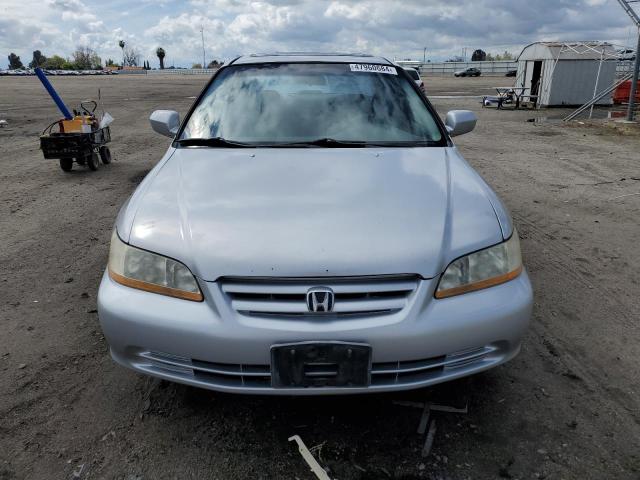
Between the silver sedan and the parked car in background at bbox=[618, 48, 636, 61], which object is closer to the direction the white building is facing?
the silver sedan

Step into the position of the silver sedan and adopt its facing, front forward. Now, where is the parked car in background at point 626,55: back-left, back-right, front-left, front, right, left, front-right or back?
back-left

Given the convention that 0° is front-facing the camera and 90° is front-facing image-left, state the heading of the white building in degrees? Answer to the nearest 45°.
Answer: approximately 45°

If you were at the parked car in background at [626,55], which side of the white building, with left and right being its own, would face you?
back

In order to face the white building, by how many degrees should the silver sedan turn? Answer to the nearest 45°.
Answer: approximately 135° to its left

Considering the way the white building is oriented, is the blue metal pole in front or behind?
in front

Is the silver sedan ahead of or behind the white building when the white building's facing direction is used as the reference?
ahead

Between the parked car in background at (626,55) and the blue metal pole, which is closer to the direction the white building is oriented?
the blue metal pole

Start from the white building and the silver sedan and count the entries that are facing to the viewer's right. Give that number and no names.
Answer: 0

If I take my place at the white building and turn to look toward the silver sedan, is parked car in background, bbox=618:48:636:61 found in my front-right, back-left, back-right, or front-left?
back-left

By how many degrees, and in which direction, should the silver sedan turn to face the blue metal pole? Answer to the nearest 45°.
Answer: approximately 135° to its right
